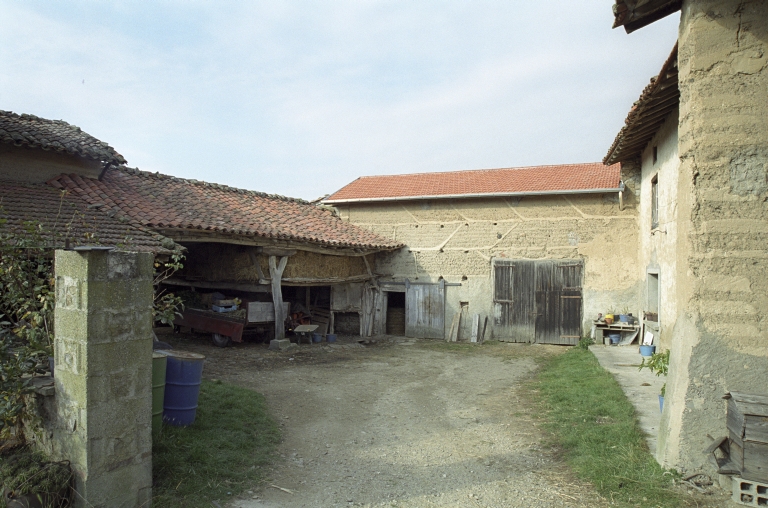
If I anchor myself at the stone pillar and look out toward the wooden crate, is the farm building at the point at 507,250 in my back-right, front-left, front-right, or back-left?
front-left

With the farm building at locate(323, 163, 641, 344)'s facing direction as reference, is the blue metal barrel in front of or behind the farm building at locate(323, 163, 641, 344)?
in front

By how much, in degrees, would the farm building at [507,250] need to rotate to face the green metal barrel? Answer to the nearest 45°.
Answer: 0° — it already faces it

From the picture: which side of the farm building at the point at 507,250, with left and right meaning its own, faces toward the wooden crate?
front

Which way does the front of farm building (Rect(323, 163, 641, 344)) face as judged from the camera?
facing the viewer

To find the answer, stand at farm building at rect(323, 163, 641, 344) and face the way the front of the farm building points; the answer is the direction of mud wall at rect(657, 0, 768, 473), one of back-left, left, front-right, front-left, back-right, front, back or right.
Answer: front

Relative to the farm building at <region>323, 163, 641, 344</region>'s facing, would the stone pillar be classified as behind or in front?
in front
